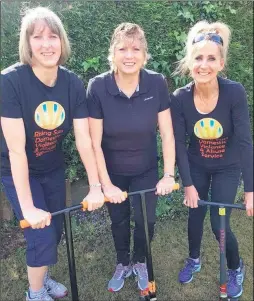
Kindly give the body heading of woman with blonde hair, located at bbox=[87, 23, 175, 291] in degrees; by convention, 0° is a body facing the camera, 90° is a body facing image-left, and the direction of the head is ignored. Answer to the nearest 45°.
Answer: approximately 0°

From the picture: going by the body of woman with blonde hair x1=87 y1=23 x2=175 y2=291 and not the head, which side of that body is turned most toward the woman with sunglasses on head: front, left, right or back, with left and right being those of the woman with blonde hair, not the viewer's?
left

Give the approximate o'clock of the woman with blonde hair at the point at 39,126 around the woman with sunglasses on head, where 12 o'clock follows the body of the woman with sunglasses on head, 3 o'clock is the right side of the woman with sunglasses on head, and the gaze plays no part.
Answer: The woman with blonde hair is roughly at 2 o'clock from the woman with sunglasses on head.
